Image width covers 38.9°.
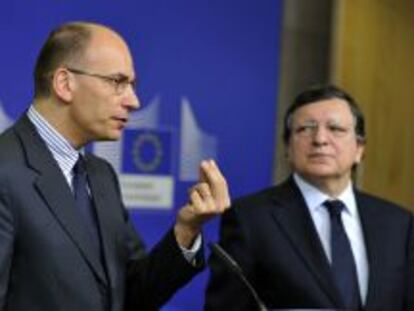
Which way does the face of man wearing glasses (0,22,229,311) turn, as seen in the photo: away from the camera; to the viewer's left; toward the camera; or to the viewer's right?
to the viewer's right

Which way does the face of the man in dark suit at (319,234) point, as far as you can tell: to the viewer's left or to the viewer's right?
to the viewer's left

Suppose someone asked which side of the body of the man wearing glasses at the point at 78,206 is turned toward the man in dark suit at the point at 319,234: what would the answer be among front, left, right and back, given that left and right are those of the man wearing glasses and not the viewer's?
left

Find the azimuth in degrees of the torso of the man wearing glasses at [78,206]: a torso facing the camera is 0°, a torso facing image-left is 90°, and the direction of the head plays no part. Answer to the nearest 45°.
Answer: approximately 315°
